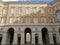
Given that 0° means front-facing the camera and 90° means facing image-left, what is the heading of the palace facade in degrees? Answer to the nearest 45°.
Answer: approximately 0°
